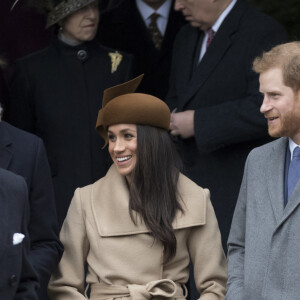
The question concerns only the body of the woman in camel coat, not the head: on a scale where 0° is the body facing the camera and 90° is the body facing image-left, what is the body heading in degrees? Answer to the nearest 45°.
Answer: approximately 0°

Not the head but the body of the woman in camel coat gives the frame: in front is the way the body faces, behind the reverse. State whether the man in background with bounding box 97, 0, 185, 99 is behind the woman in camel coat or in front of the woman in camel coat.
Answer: behind

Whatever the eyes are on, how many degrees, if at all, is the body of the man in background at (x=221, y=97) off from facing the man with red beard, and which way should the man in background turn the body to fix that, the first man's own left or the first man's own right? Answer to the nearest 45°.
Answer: approximately 45° to the first man's own left

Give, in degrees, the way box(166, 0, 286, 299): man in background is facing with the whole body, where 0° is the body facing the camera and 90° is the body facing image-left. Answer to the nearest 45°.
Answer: approximately 45°
